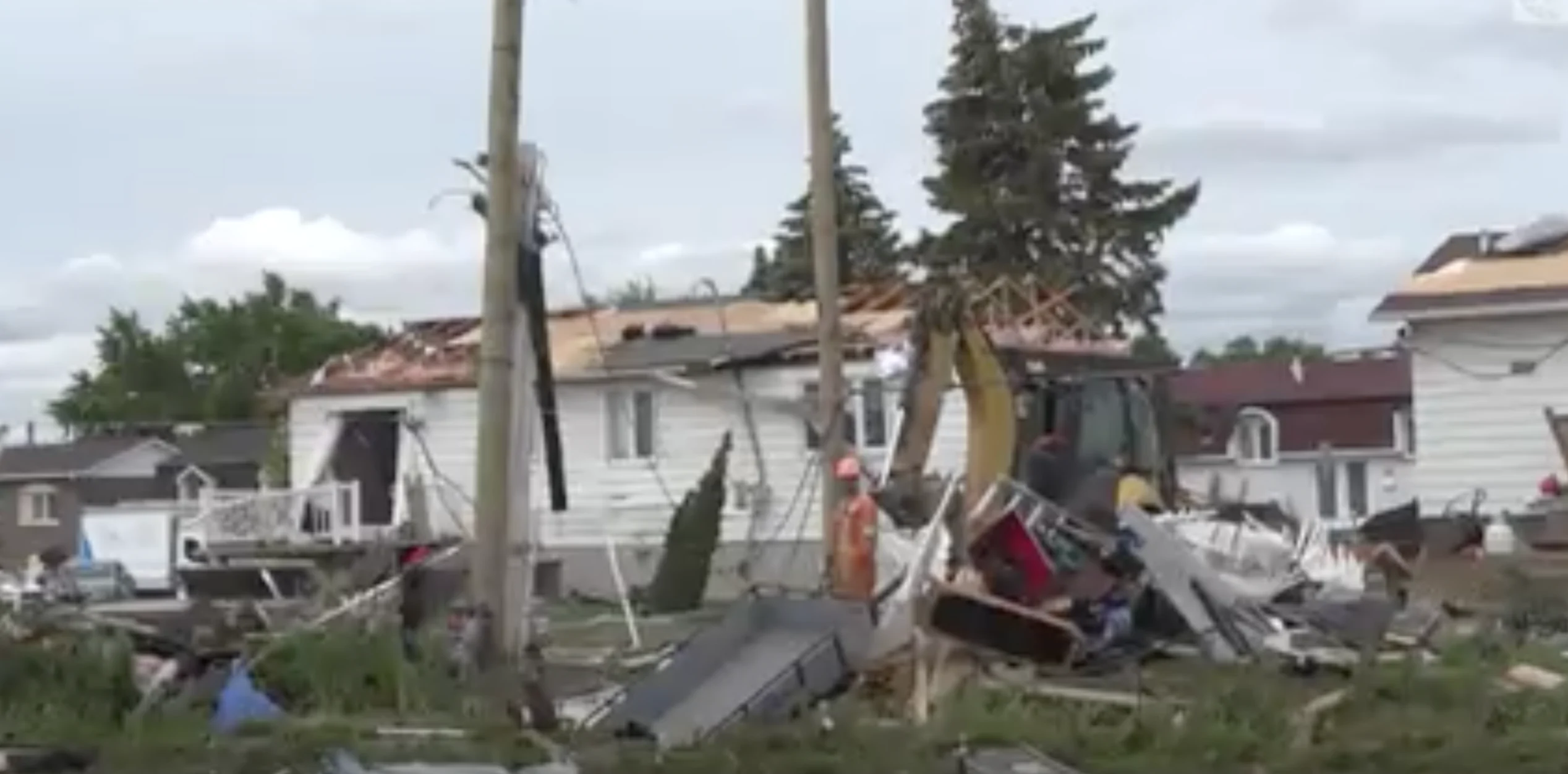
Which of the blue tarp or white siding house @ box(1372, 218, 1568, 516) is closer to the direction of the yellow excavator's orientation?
the blue tarp

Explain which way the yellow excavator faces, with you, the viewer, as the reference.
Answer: facing the viewer and to the left of the viewer

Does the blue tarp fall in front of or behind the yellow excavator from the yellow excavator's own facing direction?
in front

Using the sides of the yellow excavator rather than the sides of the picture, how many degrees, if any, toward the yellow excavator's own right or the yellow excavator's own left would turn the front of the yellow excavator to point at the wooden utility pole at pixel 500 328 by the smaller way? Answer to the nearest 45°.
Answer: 0° — it already faces it

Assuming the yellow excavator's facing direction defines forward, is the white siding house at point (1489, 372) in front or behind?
behind
